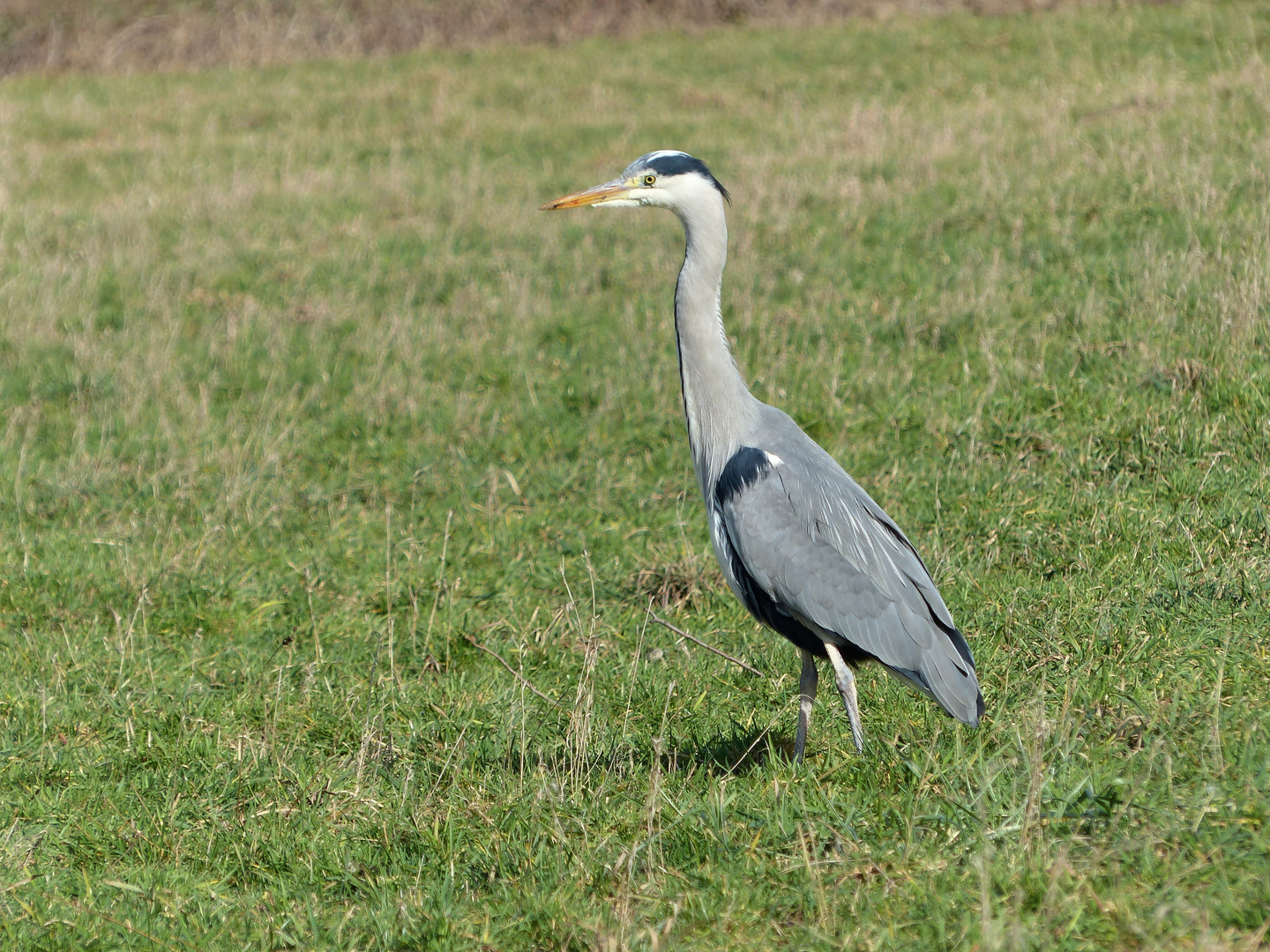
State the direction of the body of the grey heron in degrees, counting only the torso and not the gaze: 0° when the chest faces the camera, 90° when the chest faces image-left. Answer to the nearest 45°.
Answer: approximately 90°
